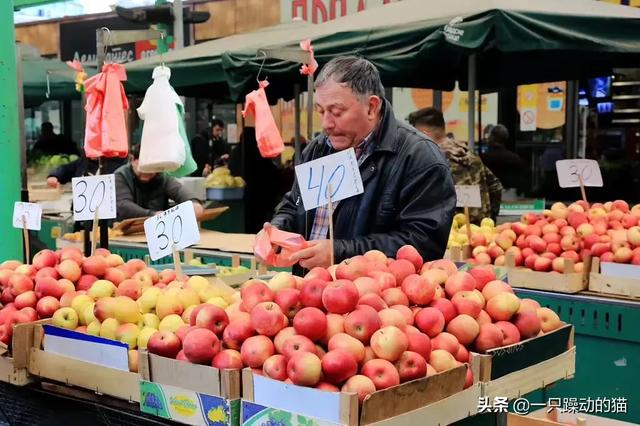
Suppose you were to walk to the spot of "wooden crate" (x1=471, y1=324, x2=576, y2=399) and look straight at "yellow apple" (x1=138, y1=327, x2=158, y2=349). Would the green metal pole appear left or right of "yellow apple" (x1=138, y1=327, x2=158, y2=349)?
right

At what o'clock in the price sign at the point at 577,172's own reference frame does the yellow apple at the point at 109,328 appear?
The yellow apple is roughly at 1 o'clock from the price sign.

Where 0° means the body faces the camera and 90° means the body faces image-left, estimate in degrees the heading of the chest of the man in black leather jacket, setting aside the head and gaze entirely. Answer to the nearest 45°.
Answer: approximately 45°

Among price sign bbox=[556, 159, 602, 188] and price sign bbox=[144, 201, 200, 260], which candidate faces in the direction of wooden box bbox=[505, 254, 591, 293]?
price sign bbox=[556, 159, 602, 188]

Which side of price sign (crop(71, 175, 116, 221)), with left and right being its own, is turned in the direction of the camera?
front

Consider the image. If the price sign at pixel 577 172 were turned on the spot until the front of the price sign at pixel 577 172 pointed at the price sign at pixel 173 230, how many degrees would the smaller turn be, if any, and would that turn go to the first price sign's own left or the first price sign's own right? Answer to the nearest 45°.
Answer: approximately 45° to the first price sign's own right

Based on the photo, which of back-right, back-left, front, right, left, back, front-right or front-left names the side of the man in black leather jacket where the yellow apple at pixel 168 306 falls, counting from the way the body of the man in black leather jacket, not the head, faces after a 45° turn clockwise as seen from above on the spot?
front-left

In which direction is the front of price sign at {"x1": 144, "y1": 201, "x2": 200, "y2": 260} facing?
toward the camera

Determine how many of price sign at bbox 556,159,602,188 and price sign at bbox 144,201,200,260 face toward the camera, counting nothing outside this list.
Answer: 2

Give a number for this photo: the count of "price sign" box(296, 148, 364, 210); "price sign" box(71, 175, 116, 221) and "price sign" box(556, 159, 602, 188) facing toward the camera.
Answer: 3

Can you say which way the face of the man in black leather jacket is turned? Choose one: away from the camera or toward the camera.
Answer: toward the camera

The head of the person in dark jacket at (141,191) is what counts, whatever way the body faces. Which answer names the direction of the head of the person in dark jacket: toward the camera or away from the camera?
toward the camera

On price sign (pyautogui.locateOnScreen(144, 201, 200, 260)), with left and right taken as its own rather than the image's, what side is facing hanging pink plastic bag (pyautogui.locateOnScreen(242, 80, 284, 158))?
back

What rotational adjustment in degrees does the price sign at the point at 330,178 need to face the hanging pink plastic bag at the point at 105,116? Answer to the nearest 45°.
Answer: approximately 135° to its right

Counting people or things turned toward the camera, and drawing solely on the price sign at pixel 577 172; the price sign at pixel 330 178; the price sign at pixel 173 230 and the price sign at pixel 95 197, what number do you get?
4

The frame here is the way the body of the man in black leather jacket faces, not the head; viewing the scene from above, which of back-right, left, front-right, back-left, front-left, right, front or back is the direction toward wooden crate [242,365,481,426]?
front-left

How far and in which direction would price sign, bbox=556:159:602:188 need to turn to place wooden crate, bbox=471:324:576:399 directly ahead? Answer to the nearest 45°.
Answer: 0° — it already faces it
